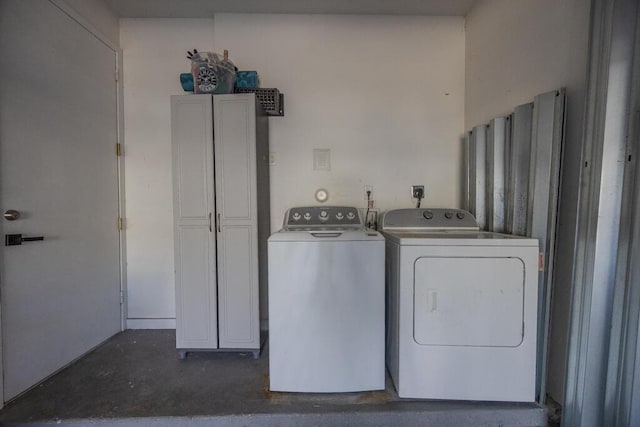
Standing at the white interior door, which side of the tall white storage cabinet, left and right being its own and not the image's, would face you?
right

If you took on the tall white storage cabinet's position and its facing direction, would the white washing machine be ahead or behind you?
ahead

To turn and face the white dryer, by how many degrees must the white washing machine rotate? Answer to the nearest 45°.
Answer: approximately 90° to its left

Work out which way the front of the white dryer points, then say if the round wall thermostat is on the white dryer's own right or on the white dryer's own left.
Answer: on the white dryer's own right

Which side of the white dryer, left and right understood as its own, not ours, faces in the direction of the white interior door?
right

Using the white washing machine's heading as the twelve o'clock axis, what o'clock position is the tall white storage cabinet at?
The tall white storage cabinet is roughly at 4 o'clock from the white washing machine.

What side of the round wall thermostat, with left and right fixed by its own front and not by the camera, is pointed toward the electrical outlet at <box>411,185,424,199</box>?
left

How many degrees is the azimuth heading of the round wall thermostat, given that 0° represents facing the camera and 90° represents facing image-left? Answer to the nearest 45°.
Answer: approximately 0°

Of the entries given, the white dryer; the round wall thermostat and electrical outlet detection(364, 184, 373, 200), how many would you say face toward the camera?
3

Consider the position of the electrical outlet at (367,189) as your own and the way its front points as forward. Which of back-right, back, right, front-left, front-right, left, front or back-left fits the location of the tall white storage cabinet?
front-right

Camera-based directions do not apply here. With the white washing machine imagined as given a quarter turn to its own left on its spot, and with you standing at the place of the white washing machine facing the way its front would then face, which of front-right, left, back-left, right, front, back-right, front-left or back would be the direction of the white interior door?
back

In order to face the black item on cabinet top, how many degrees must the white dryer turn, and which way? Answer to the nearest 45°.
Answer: approximately 90° to its right
